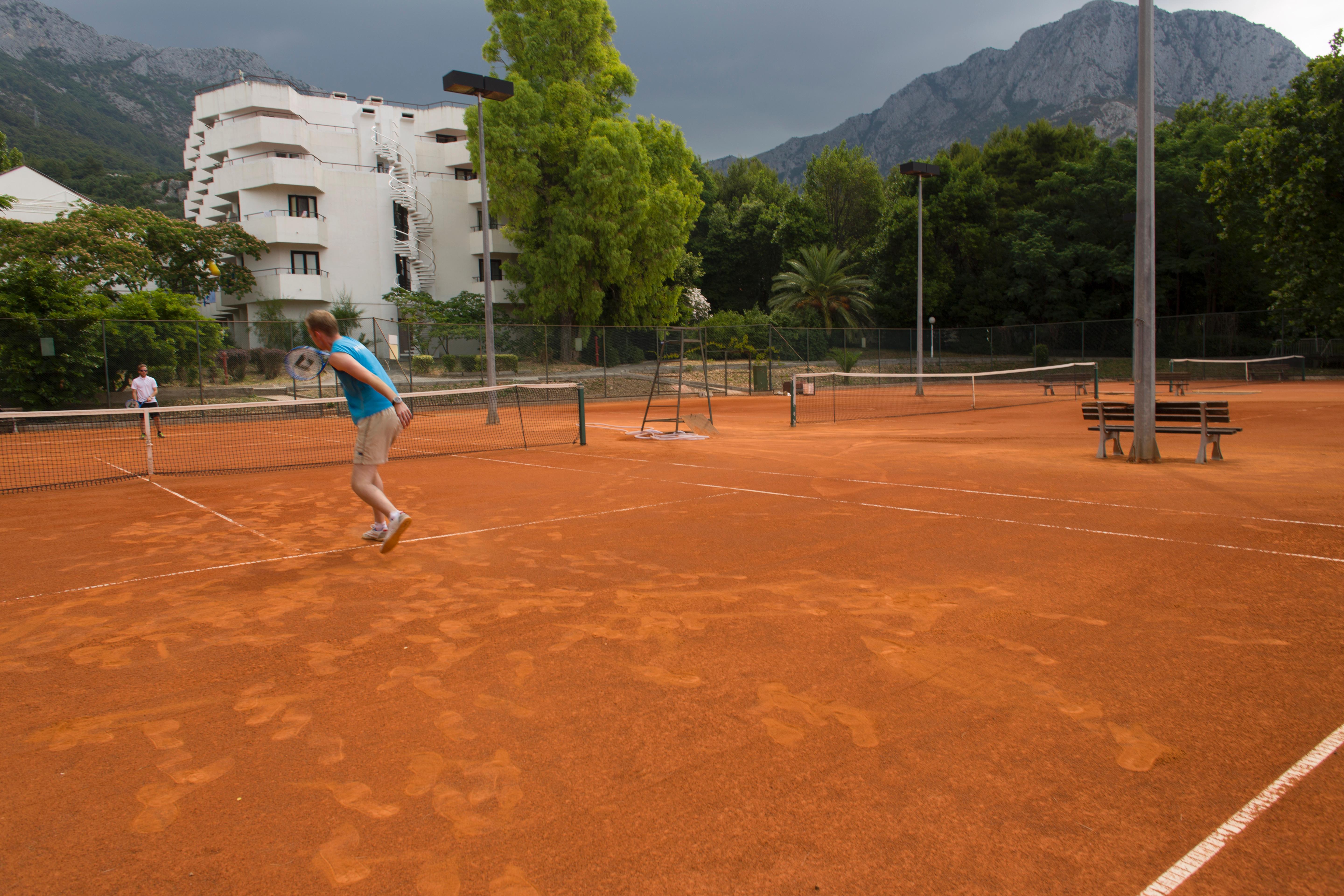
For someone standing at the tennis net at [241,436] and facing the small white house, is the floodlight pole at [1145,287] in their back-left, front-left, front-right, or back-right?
back-right

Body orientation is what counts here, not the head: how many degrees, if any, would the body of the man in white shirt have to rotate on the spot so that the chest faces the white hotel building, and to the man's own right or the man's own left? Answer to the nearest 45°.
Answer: approximately 180°

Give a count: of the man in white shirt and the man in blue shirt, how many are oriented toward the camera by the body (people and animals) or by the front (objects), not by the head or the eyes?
1

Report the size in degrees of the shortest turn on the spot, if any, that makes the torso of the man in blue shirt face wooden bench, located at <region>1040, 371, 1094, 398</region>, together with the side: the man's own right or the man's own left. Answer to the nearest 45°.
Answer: approximately 90° to the man's own right

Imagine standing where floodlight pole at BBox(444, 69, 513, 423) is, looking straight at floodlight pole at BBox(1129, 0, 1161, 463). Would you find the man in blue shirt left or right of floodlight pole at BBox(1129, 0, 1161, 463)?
right

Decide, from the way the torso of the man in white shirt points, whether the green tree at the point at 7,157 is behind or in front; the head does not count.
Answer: behind

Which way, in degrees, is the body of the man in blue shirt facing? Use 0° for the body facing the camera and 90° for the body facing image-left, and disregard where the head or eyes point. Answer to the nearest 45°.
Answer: approximately 135°

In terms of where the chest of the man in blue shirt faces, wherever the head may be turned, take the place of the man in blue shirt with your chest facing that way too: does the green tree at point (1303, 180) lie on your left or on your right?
on your right

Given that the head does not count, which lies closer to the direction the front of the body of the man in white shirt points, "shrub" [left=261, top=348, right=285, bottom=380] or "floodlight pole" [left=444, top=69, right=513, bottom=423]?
the floodlight pole

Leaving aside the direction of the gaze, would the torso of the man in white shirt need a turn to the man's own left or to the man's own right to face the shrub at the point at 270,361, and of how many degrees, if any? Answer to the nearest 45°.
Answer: approximately 180°

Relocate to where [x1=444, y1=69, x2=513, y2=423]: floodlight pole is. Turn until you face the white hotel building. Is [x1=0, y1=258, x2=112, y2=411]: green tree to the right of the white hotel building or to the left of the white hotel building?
left

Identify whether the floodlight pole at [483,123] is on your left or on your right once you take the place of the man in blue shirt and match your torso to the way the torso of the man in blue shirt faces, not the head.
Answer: on your right

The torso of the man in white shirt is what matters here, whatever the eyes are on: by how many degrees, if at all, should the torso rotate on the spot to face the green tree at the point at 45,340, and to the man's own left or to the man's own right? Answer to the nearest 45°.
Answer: approximately 180°

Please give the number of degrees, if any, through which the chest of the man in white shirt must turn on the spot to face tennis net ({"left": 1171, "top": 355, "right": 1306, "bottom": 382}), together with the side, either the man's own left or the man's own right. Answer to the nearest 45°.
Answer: approximately 90° to the man's own left
